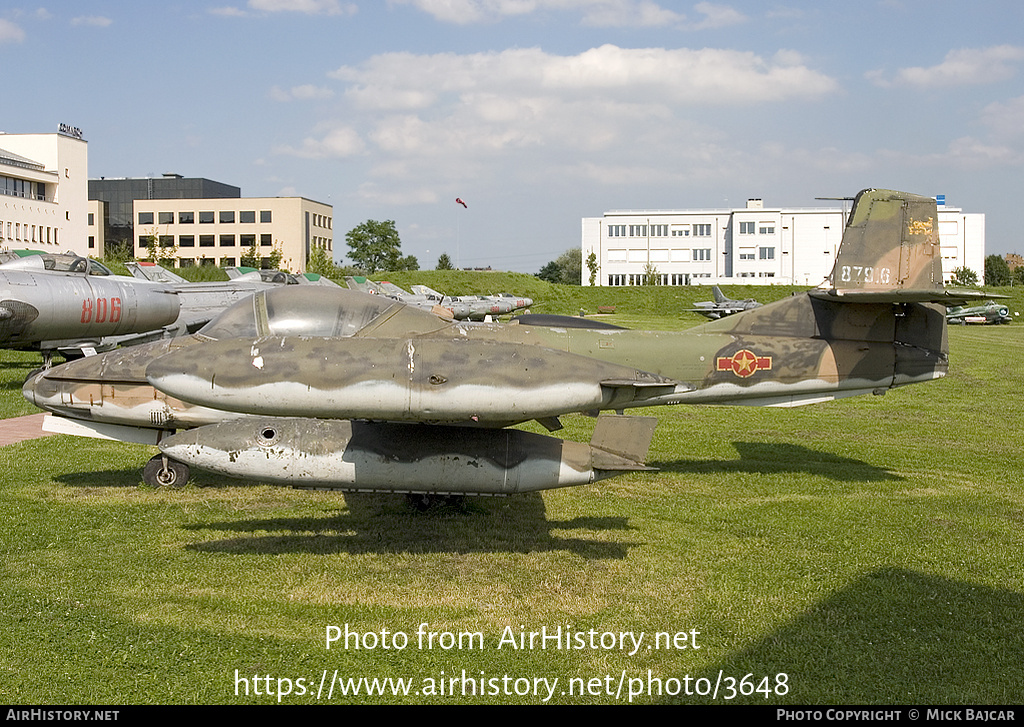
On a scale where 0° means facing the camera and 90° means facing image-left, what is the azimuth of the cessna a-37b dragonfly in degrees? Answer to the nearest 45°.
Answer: approximately 90°

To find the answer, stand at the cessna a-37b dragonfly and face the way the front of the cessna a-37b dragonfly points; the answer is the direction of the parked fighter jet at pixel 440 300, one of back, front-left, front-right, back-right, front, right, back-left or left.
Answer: right

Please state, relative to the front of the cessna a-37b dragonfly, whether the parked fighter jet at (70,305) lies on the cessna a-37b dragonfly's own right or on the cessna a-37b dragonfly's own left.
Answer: on the cessna a-37b dragonfly's own right
